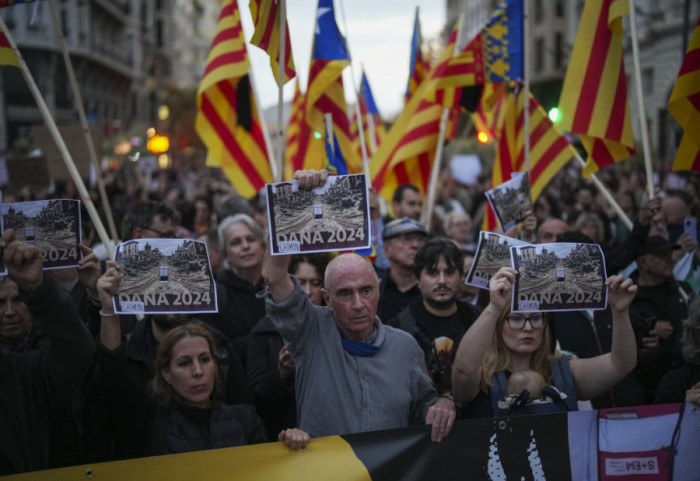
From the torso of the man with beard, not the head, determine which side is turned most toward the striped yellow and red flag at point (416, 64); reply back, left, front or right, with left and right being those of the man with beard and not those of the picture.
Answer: back

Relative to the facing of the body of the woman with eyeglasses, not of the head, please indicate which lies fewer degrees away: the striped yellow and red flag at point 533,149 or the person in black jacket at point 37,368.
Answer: the person in black jacket

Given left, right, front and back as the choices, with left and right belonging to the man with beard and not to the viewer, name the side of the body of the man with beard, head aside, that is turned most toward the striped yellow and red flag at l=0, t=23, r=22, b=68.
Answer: right

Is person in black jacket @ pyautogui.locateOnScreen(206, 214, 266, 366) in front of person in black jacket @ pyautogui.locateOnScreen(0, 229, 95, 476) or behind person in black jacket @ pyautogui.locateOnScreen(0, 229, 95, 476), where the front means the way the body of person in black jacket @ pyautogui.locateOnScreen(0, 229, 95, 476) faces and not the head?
behind

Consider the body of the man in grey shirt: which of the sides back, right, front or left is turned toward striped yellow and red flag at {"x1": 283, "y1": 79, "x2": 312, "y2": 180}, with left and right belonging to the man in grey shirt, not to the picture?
back

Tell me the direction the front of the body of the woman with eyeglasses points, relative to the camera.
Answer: toward the camera

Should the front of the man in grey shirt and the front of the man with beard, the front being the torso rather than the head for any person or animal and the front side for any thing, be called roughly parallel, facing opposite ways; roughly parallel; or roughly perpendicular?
roughly parallel

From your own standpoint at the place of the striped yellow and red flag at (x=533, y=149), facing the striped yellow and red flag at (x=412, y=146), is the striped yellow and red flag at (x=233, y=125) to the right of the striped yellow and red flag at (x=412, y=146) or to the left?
left

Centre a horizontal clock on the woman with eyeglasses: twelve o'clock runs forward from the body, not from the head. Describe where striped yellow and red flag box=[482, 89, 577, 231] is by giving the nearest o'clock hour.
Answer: The striped yellow and red flag is roughly at 6 o'clock from the woman with eyeglasses.

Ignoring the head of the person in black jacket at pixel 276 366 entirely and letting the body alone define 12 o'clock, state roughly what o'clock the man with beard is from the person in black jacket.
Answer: The man with beard is roughly at 9 o'clock from the person in black jacket.

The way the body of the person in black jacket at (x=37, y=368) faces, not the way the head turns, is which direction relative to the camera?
toward the camera

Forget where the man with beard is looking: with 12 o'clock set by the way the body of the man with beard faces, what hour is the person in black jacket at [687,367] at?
The person in black jacket is roughly at 10 o'clock from the man with beard.

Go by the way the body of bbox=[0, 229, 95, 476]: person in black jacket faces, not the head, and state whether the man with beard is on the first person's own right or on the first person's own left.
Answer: on the first person's own left
